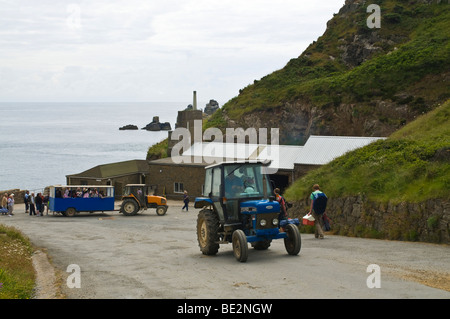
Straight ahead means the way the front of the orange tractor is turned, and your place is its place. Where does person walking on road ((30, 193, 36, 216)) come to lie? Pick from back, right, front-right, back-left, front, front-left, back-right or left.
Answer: back

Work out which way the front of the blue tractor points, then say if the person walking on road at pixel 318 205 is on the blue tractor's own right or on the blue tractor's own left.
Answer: on the blue tractor's own left

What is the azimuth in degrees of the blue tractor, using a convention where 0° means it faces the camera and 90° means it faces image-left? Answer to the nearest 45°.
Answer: approximately 315°

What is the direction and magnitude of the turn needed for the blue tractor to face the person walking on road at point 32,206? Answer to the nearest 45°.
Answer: approximately 180°

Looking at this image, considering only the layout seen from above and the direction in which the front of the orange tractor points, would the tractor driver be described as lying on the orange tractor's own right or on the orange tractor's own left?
on the orange tractor's own right

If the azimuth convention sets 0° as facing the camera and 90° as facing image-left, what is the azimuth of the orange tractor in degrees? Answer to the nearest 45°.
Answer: approximately 270°
